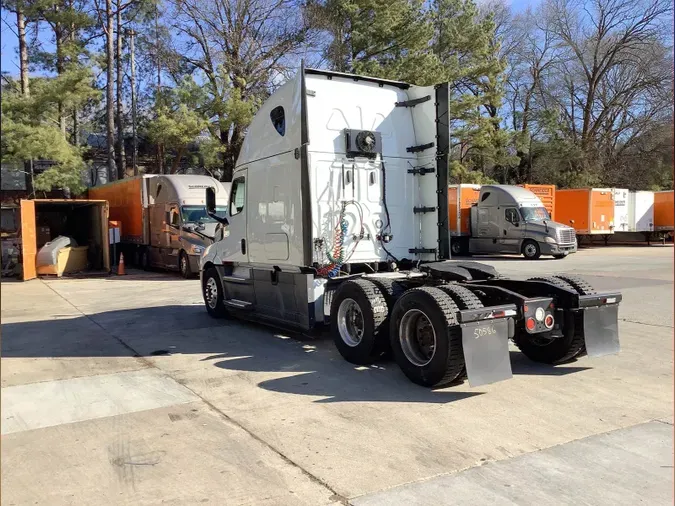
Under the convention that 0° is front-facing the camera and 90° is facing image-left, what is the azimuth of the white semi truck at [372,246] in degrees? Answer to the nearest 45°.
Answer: approximately 135°

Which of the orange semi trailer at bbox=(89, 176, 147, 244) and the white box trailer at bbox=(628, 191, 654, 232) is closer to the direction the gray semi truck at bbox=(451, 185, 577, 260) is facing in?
the white box trailer

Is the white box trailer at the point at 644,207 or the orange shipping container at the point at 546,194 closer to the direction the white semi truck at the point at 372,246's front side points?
the orange shipping container

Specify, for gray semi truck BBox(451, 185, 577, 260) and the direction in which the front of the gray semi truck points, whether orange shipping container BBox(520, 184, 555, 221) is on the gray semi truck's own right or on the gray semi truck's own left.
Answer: on the gray semi truck's own left

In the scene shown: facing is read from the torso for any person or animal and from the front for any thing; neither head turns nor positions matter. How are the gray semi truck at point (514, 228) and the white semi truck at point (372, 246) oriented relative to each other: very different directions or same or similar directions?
very different directions

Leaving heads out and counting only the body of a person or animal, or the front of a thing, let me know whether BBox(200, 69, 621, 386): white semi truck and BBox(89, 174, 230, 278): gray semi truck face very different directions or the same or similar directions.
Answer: very different directions
